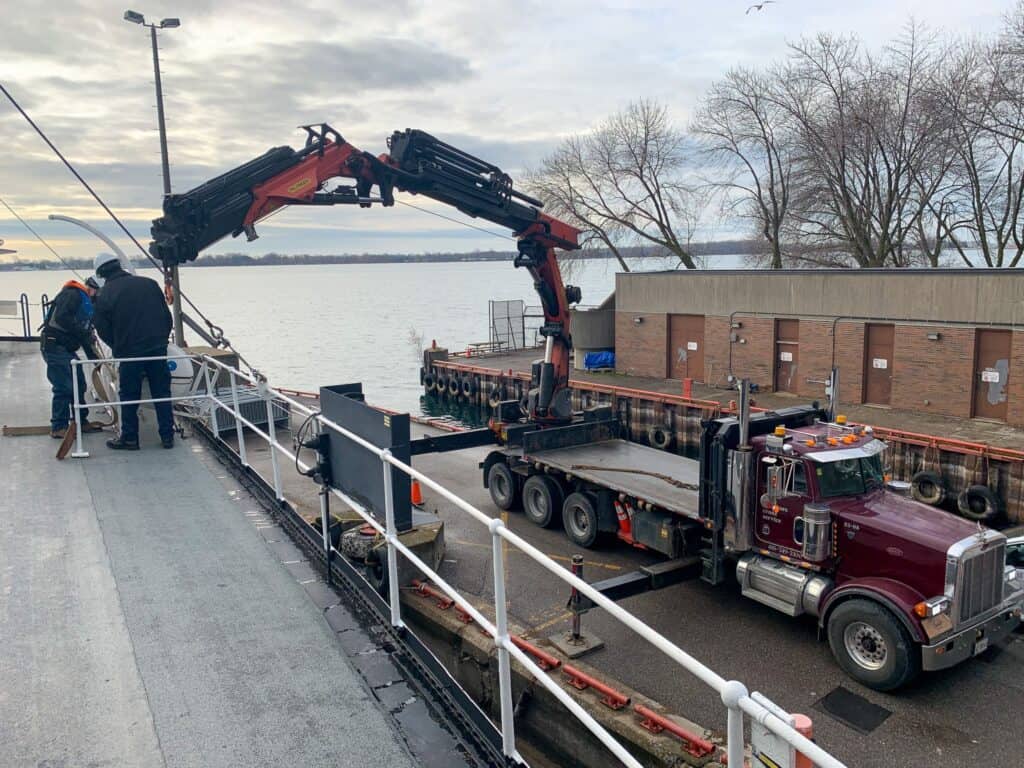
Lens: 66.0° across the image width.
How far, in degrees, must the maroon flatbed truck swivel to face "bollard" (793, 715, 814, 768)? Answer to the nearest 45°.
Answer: approximately 45° to its right

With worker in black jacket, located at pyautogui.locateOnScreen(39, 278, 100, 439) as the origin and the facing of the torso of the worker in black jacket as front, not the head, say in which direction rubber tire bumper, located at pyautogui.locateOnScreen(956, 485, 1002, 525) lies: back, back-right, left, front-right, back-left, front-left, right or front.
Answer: front

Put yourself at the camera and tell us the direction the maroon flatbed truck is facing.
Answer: facing the viewer and to the right of the viewer

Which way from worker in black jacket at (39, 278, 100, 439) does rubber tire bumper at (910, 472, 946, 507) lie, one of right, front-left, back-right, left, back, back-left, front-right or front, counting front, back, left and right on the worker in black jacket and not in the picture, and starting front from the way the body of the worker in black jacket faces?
front

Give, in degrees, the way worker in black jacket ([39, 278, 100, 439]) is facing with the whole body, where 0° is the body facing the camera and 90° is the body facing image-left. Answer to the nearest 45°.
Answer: approximately 270°

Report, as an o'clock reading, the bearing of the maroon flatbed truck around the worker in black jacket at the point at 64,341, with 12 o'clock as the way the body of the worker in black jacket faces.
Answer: The maroon flatbed truck is roughly at 1 o'clock from the worker in black jacket.

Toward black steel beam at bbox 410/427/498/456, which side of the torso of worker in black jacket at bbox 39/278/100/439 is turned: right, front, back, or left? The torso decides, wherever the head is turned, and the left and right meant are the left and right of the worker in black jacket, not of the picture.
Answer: front

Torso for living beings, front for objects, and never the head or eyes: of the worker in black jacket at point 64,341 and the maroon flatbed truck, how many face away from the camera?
0

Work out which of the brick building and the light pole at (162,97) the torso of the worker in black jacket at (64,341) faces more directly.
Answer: the brick building

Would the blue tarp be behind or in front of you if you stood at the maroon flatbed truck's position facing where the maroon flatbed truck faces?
behind

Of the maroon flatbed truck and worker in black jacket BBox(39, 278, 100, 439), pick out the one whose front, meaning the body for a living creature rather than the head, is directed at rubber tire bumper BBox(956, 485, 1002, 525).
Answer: the worker in black jacket
